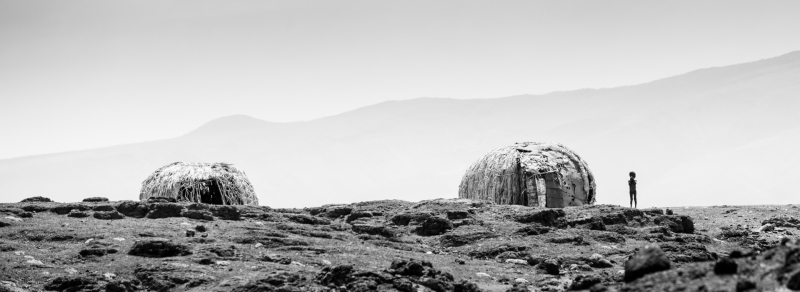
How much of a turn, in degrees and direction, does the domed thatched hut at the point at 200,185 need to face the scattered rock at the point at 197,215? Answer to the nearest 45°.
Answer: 0° — it already faces it

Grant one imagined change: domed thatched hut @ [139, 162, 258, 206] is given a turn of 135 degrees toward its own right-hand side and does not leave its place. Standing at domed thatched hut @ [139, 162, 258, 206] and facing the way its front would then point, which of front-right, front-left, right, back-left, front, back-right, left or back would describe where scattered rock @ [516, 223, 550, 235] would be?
back

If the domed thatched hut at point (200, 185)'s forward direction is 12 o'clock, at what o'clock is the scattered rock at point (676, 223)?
The scattered rock is roughly at 10 o'clock from the domed thatched hut.

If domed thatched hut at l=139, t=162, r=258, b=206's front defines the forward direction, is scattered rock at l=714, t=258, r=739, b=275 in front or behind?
in front

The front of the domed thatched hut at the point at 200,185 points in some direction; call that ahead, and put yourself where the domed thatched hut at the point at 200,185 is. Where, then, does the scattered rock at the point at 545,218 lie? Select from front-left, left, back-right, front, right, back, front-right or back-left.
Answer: front-left

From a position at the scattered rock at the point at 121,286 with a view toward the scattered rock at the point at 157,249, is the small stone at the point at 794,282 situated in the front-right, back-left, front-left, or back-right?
back-right

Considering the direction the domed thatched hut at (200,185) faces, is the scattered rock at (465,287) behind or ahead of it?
ahead

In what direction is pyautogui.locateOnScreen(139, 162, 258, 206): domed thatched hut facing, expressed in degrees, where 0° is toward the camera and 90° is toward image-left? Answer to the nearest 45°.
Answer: approximately 0°

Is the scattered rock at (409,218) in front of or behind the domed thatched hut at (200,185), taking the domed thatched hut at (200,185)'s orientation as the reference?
in front

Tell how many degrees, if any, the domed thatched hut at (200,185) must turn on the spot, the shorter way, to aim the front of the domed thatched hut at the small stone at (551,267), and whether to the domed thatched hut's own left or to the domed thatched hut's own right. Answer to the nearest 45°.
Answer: approximately 45° to the domed thatched hut's own left
